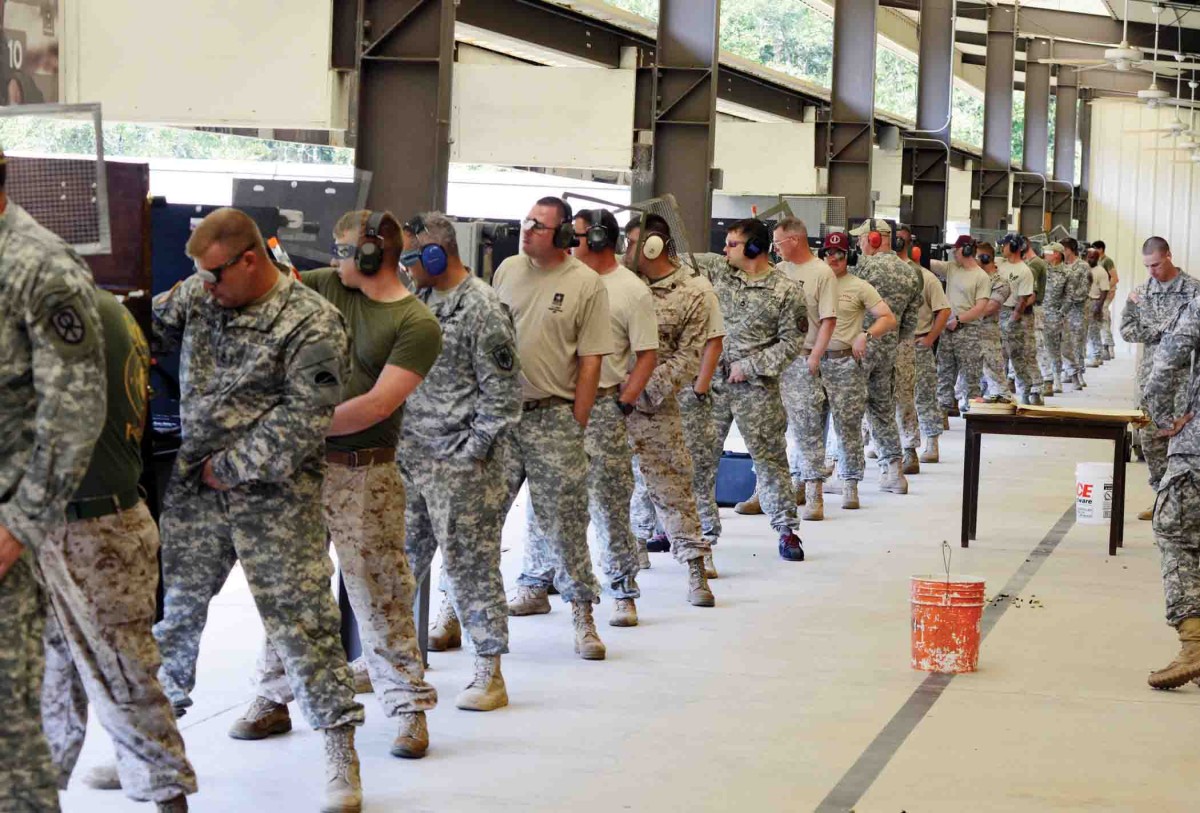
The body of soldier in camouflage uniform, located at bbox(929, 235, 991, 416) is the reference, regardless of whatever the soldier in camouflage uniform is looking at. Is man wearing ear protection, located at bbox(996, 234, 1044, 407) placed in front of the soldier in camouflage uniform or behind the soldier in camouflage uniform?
behind

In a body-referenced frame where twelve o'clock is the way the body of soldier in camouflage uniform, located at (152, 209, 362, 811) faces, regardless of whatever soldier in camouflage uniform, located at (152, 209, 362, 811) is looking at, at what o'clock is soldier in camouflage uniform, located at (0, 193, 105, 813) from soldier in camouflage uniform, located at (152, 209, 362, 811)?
soldier in camouflage uniform, located at (0, 193, 105, 813) is roughly at 11 o'clock from soldier in camouflage uniform, located at (152, 209, 362, 811).

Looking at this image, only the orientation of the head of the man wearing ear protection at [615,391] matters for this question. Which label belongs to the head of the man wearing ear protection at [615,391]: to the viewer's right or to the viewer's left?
to the viewer's left

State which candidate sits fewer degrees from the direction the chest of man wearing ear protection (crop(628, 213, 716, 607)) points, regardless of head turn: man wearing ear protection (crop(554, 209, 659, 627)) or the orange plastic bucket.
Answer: the man wearing ear protection

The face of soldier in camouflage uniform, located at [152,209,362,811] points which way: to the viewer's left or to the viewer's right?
to the viewer's left
